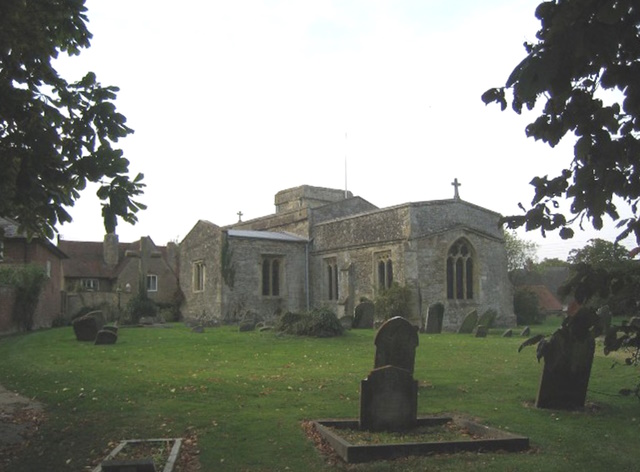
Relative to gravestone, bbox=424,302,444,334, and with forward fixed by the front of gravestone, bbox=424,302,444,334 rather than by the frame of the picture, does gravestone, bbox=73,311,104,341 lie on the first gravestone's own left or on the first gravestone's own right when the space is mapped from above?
on the first gravestone's own right

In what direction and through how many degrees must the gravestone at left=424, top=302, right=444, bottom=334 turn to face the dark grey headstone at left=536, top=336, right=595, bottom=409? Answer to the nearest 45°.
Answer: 0° — it already faces it

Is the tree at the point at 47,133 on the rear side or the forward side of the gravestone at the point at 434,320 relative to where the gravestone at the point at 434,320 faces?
on the forward side

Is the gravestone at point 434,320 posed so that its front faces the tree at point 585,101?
yes

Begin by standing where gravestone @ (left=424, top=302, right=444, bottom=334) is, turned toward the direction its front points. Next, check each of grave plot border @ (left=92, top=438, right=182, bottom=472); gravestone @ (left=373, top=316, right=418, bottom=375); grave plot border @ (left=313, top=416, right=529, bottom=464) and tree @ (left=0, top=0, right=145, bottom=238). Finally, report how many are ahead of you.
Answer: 4

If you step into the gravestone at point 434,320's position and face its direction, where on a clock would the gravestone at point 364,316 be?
the gravestone at point 364,316 is roughly at 4 o'clock from the gravestone at point 434,320.

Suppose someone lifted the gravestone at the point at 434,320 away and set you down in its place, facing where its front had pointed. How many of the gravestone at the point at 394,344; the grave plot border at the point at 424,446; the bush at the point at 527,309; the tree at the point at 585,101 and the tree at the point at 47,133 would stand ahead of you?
4

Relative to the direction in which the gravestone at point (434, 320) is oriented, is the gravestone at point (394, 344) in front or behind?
in front

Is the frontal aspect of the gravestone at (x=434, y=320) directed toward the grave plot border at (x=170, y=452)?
yes

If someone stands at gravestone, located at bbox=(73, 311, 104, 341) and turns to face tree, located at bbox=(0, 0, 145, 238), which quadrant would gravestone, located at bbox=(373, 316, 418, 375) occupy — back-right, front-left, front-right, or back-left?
front-left

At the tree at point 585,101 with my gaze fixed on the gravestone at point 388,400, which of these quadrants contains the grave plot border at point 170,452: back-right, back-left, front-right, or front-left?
front-left

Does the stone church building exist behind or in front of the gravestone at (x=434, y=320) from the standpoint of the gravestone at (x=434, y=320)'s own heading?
behind

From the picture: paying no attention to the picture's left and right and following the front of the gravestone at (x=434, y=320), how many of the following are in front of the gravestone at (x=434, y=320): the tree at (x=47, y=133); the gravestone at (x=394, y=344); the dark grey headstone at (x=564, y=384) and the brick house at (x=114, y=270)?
3

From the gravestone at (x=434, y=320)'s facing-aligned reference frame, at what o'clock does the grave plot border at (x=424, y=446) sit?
The grave plot border is roughly at 12 o'clock from the gravestone.

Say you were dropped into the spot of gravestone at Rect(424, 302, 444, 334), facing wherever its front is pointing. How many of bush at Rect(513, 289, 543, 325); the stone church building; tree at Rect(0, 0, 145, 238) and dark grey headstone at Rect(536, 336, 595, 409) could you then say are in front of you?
2

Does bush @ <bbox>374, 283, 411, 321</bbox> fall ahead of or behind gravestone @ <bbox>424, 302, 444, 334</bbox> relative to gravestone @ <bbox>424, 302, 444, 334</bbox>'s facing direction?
behind

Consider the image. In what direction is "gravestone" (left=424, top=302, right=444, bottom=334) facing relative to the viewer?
toward the camera

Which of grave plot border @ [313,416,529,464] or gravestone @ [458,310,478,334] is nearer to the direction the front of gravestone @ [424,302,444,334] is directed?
the grave plot border
